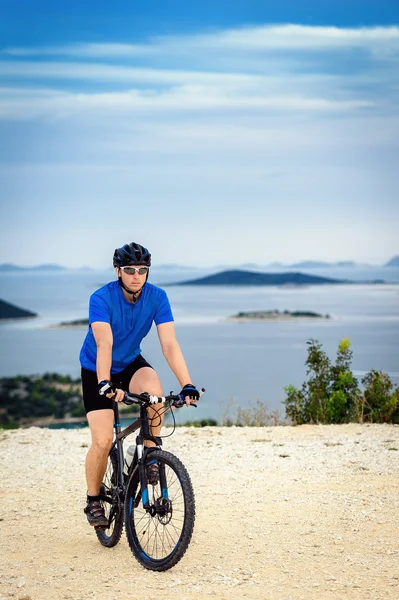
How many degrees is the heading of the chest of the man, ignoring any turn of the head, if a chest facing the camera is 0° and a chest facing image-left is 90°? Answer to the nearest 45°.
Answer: approximately 315°

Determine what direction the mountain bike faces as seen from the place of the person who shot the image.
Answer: facing the viewer and to the right of the viewer

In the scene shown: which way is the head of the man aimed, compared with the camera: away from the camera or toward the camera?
toward the camera
